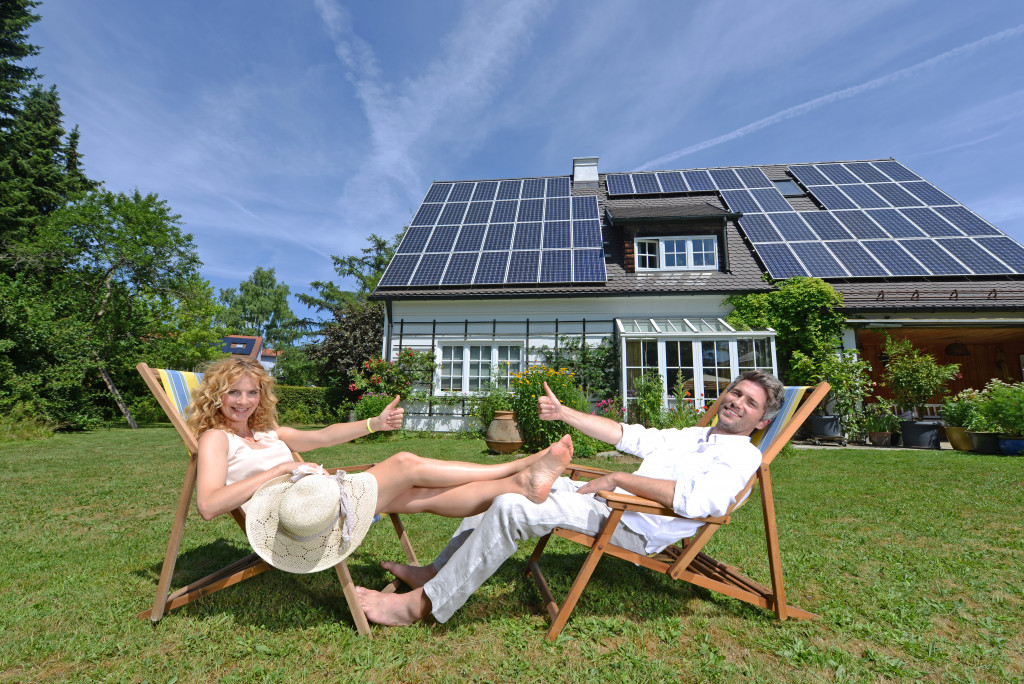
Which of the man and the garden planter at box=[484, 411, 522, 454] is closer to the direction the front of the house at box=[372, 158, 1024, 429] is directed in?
the man

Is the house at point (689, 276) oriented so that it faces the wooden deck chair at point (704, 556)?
yes

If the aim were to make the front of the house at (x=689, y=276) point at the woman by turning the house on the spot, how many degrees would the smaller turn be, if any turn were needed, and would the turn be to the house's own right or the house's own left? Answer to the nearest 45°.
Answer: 0° — it already faces them

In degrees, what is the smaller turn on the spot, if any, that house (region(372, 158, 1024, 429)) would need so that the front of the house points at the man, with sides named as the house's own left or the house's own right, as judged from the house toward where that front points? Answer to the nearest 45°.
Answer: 0° — it already faces them

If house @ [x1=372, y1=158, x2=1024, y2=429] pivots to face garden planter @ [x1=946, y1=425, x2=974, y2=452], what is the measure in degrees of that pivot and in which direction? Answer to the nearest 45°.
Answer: approximately 90° to its left

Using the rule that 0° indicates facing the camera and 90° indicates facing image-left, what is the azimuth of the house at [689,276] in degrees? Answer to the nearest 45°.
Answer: approximately 0°
